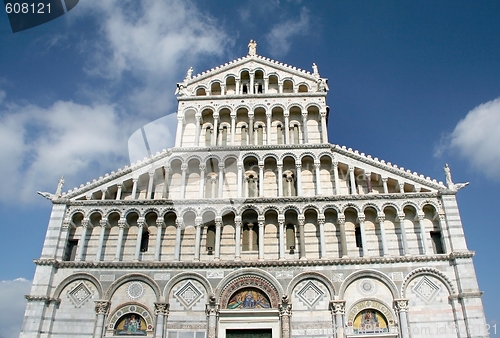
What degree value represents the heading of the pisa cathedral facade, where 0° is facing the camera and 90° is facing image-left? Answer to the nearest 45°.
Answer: approximately 0°
